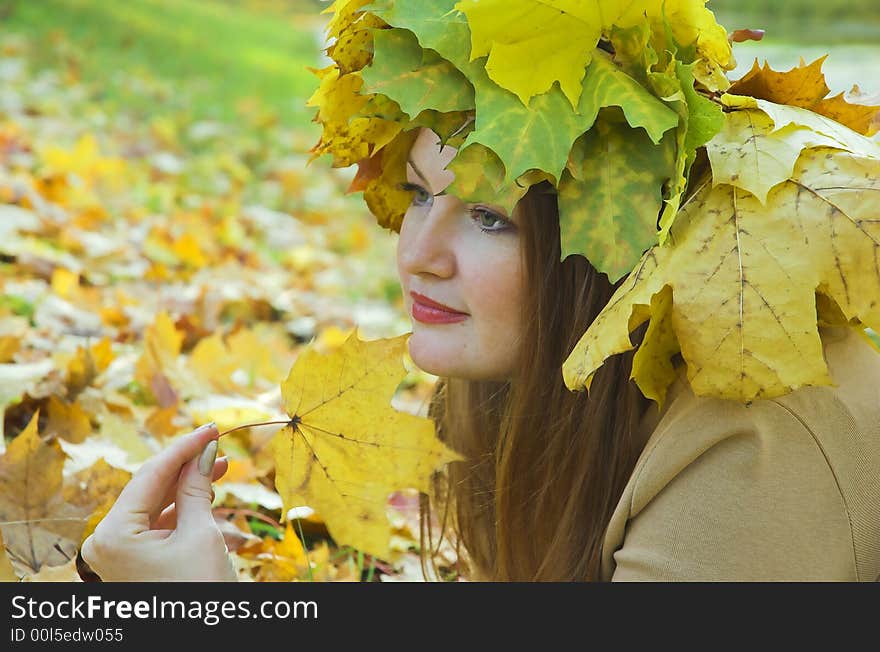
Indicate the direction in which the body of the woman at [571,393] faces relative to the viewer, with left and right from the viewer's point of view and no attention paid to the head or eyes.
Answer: facing the viewer and to the left of the viewer

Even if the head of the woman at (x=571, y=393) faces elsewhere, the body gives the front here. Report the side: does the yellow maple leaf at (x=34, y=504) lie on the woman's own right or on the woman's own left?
on the woman's own right

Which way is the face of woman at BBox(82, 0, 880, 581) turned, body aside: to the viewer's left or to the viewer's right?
to the viewer's left
